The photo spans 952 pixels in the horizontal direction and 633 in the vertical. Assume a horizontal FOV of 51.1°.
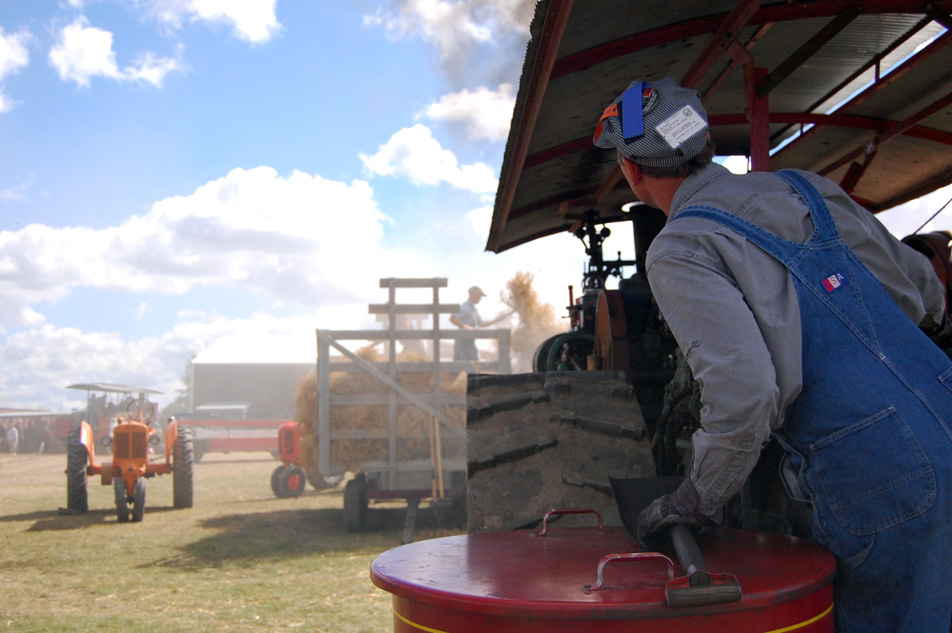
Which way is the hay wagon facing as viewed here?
toward the camera

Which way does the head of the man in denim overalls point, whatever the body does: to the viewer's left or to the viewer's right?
to the viewer's left

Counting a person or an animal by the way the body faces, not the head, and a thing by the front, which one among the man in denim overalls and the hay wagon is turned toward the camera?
the hay wagon

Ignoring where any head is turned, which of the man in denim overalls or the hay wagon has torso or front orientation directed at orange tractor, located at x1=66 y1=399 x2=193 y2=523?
the man in denim overalls

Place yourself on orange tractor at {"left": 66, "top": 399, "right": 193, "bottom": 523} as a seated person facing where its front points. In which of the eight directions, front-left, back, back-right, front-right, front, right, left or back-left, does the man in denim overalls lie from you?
front

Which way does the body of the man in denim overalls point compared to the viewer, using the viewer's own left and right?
facing away from the viewer and to the left of the viewer

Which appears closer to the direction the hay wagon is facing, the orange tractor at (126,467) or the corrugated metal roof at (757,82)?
the corrugated metal roof

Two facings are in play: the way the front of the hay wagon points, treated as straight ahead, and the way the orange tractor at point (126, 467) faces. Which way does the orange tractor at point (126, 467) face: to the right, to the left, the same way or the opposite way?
the same way

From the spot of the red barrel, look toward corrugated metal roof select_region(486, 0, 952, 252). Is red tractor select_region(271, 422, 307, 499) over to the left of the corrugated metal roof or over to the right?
left

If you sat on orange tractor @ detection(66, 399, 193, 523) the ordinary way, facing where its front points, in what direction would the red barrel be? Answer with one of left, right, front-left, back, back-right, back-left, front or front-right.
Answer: front

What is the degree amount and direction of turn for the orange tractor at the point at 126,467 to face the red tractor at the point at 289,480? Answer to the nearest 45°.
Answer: approximately 135° to its left

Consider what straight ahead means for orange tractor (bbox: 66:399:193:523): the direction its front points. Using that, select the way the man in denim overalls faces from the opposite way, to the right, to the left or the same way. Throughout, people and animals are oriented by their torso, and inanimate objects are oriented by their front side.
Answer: the opposite way

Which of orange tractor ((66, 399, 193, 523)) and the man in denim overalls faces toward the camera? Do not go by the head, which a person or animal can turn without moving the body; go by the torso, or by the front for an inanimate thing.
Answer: the orange tractor

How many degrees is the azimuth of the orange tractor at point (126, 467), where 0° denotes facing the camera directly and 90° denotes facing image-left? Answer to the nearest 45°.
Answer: approximately 0°

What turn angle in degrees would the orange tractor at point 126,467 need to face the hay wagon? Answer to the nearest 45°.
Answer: approximately 45° to its left

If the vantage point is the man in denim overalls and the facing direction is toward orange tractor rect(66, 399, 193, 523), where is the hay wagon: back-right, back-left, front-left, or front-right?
front-right

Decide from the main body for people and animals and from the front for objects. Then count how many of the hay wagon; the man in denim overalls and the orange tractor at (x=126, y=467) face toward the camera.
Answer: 2

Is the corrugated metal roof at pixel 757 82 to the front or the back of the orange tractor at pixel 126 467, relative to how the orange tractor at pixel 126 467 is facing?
to the front
